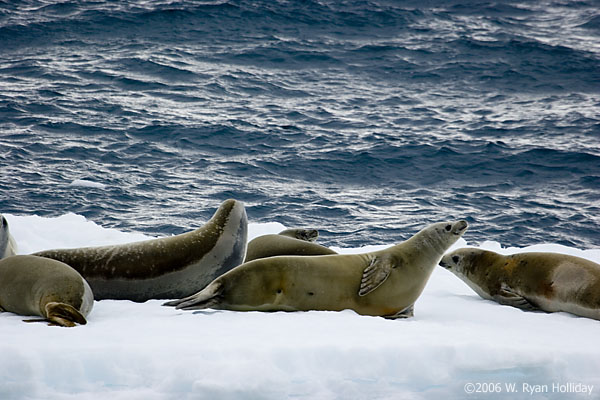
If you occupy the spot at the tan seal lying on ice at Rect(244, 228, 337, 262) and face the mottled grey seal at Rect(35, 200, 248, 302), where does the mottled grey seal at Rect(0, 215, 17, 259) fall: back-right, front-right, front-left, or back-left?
front-right

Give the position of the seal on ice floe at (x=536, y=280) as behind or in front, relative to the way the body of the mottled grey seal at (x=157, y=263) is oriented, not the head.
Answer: in front

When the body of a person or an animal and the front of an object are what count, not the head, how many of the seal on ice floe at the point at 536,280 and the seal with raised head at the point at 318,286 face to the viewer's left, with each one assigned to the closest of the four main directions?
1

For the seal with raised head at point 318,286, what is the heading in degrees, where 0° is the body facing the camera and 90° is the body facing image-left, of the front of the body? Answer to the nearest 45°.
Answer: approximately 270°

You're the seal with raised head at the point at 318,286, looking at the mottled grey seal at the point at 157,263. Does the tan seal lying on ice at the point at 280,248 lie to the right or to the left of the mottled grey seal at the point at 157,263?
right

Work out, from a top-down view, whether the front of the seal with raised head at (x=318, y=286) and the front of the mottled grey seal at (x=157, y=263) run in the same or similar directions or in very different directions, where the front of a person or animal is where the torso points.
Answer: same or similar directions

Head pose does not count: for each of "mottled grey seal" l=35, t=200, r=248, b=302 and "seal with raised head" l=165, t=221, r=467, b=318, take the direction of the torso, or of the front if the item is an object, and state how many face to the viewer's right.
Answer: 2

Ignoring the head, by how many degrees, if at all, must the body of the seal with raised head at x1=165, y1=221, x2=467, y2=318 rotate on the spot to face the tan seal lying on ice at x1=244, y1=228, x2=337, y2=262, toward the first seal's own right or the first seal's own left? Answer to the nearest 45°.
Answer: approximately 90° to the first seal's own left

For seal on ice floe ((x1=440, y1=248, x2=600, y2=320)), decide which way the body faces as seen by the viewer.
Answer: to the viewer's left

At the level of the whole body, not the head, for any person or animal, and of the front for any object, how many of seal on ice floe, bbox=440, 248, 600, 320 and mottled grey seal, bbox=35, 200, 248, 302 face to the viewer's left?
1

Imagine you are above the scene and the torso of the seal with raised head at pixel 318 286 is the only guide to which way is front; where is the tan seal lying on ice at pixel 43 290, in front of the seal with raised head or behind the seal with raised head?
behind

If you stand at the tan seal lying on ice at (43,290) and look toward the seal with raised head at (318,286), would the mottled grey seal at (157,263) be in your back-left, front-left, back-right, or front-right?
front-left

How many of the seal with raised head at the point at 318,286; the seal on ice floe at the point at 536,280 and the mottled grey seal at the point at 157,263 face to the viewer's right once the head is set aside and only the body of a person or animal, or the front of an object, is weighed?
2

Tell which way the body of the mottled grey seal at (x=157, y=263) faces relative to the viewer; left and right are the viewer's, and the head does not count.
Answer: facing to the right of the viewer

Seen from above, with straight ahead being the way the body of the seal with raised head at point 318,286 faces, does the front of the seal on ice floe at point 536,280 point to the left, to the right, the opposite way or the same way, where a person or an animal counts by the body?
the opposite way
